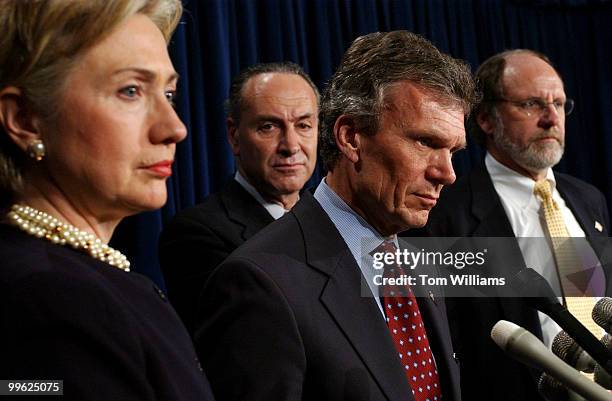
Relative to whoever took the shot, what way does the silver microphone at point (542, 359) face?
facing to the left of the viewer

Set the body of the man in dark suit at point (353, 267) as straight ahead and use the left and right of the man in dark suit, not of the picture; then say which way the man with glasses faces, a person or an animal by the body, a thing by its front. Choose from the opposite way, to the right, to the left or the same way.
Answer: the same way

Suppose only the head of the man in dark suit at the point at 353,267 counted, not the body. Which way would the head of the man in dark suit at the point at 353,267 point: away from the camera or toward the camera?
toward the camera

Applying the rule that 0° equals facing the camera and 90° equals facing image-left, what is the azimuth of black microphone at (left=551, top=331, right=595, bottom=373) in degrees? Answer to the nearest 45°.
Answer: approximately 90°

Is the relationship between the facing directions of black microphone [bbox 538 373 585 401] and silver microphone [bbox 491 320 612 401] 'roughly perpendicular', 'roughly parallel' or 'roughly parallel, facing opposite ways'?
roughly parallel

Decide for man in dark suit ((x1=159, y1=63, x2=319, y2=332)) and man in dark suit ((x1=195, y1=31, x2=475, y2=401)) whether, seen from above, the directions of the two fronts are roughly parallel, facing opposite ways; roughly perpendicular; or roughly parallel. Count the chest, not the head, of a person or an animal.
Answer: roughly parallel

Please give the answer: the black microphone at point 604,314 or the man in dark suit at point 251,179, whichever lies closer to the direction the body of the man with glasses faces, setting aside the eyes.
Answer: the black microphone

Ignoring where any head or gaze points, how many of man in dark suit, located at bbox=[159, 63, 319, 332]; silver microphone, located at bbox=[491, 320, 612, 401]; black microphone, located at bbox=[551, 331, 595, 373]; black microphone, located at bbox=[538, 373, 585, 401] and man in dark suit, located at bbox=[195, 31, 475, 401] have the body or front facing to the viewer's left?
3

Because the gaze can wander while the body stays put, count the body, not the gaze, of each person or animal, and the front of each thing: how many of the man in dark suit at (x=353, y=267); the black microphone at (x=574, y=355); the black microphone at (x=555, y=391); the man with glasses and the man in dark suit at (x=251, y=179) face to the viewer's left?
2

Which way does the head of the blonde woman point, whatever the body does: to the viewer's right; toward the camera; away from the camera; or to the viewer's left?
to the viewer's right

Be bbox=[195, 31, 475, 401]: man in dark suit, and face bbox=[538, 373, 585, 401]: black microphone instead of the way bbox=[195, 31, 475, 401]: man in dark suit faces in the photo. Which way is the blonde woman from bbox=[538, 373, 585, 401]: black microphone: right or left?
right

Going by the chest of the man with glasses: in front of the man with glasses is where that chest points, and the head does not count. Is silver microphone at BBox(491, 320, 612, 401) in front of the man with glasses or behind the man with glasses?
in front

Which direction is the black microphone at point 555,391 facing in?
to the viewer's left
